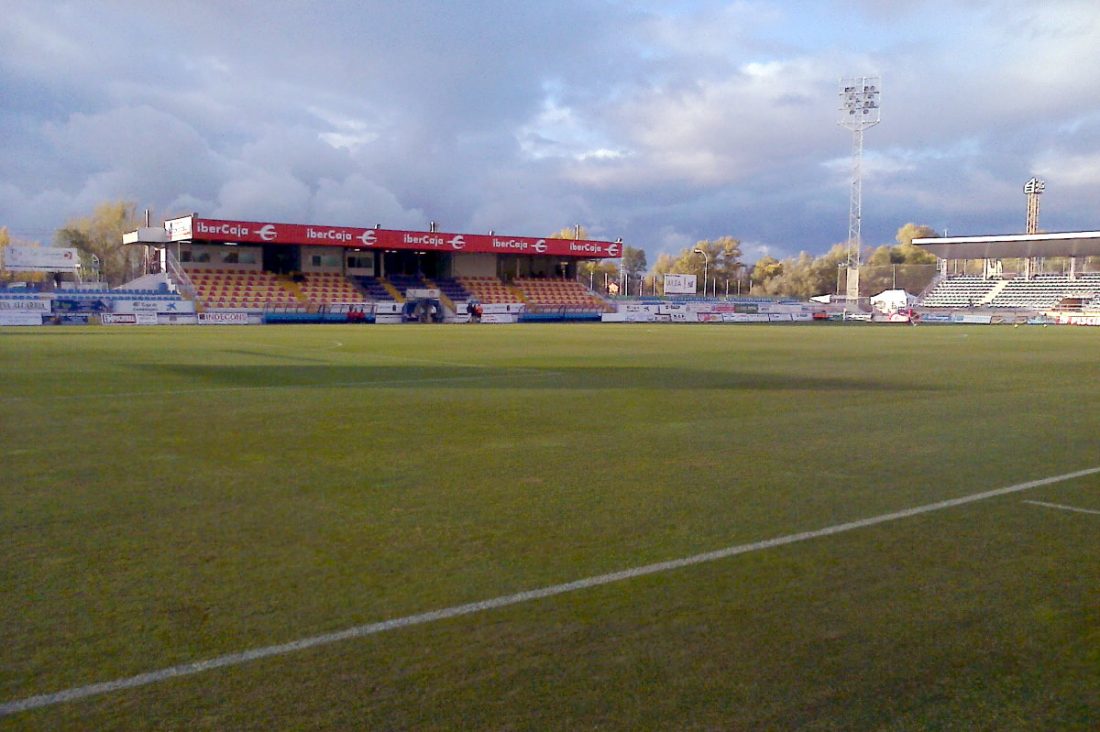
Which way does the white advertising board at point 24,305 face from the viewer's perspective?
toward the camera

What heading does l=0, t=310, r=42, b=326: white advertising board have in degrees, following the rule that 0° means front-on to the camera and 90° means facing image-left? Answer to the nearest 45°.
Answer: approximately 0°
